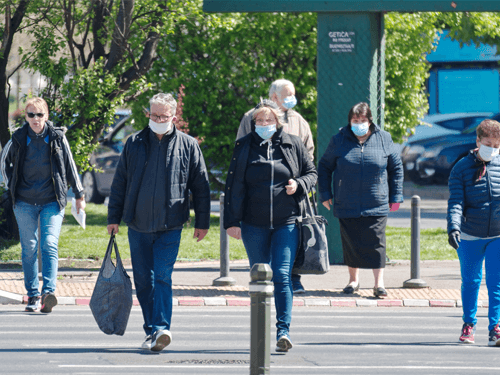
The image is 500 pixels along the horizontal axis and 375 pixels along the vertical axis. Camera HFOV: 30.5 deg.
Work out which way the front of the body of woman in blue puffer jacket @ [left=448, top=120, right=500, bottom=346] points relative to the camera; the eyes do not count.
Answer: toward the camera

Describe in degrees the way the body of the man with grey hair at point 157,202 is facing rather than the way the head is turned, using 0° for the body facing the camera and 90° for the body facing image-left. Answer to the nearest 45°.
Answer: approximately 0°

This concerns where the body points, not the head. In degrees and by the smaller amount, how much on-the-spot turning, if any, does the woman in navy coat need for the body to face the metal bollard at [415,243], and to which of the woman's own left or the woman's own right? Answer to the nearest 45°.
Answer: approximately 135° to the woman's own left

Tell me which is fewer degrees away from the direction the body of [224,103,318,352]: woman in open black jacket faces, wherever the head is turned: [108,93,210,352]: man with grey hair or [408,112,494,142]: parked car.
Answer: the man with grey hair

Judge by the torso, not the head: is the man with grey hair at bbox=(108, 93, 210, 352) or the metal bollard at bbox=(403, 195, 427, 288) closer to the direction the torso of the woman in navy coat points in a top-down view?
the man with grey hair

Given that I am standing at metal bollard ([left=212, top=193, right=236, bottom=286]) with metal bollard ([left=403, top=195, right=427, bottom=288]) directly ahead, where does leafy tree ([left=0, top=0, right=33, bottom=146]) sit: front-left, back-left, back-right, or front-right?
back-left

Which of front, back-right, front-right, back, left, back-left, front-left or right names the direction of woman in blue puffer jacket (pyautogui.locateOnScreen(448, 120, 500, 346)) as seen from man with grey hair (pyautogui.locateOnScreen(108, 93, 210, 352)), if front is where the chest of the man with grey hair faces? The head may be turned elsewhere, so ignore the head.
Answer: left

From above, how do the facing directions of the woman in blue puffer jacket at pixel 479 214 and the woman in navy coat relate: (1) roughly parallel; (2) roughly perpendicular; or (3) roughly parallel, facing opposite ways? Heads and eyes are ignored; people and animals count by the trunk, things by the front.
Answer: roughly parallel

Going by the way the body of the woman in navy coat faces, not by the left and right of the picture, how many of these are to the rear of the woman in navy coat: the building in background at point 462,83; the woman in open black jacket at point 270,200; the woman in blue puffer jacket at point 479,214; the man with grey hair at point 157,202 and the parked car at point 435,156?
2

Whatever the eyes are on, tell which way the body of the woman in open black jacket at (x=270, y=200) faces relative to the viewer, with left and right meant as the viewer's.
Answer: facing the viewer

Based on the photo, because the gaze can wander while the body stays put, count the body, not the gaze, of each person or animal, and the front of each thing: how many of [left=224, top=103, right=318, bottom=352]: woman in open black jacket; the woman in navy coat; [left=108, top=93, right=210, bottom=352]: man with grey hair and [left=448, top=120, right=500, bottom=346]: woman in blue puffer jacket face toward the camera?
4

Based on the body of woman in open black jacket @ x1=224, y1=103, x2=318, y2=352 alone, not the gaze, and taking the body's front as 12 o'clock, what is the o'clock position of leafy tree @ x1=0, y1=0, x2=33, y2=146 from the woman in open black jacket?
The leafy tree is roughly at 5 o'clock from the woman in open black jacket.

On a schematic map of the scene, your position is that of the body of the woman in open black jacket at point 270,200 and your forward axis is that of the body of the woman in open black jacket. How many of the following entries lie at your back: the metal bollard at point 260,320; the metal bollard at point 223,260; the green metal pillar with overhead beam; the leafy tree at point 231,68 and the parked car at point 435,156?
4

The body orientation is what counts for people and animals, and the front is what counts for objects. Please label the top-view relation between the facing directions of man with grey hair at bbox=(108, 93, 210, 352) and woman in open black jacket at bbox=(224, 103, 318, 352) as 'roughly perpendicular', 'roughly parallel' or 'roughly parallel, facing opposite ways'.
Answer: roughly parallel

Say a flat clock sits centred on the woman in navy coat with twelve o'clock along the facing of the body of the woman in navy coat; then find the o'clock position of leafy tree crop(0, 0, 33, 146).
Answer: The leafy tree is roughly at 4 o'clock from the woman in navy coat.

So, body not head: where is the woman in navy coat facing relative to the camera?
toward the camera

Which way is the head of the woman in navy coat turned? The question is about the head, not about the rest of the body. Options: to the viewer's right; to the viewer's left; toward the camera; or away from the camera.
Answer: toward the camera

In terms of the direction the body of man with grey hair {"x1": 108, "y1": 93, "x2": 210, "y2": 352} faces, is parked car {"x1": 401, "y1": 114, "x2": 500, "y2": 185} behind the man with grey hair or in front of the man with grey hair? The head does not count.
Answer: behind

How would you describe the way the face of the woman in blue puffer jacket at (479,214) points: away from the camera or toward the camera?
toward the camera
